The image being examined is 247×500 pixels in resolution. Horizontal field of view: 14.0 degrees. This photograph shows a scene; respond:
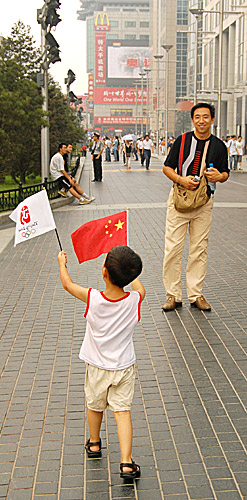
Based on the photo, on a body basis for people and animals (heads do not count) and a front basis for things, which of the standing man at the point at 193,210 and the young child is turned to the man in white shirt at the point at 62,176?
the young child

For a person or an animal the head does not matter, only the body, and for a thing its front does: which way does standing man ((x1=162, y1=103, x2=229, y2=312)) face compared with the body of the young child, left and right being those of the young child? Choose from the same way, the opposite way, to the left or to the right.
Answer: the opposite way

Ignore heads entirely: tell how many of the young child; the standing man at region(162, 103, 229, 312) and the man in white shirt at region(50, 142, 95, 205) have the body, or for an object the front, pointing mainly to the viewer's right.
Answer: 1

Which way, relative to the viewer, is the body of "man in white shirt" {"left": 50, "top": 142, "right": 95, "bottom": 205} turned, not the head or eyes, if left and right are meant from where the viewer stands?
facing to the right of the viewer

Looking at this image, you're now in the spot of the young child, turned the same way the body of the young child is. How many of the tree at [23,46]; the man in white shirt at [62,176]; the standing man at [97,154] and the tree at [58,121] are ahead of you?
4

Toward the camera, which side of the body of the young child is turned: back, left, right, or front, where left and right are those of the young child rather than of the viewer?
back

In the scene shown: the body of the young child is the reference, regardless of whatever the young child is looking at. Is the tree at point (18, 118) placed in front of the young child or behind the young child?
in front

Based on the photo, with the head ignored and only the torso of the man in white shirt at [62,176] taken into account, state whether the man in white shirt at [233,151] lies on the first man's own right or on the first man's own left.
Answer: on the first man's own left

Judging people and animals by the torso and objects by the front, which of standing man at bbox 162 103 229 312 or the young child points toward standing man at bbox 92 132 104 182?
the young child

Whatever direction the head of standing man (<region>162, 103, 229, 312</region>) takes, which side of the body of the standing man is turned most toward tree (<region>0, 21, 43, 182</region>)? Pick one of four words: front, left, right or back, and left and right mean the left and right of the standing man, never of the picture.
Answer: back

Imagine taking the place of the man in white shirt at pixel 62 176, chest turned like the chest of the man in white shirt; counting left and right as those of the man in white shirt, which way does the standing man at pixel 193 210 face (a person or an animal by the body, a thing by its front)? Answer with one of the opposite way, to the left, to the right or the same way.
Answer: to the right

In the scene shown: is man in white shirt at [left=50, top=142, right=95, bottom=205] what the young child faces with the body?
yes

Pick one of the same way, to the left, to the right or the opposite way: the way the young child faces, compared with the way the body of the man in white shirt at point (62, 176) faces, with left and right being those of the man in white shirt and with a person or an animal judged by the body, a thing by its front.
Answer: to the left
